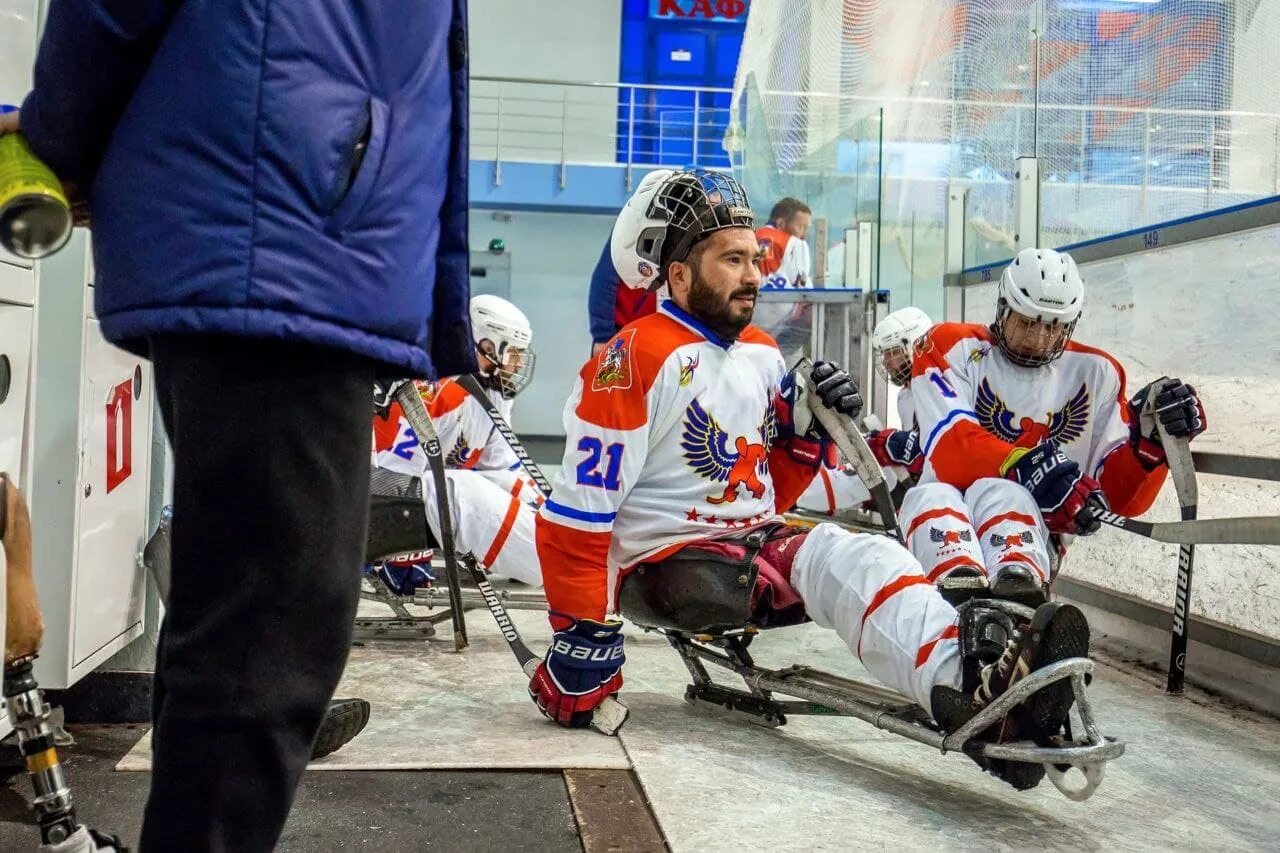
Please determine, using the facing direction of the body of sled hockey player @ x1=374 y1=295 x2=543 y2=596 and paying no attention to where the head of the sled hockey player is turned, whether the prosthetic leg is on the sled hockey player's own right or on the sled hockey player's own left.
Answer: on the sled hockey player's own right

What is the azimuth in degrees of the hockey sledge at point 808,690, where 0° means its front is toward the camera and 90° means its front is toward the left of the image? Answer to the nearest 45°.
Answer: approximately 315°

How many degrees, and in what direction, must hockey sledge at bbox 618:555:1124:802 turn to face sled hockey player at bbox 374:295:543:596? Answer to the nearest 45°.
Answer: approximately 180°

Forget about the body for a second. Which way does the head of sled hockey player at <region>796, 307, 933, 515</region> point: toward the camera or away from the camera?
toward the camera

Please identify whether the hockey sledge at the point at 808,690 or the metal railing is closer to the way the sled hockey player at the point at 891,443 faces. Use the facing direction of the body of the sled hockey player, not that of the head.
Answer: the hockey sledge

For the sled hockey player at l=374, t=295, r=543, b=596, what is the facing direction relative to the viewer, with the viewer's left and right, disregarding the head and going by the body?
facing the viewer and to the right of the viewer

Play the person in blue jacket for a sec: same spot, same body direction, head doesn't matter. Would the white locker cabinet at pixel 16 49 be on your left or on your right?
on your left

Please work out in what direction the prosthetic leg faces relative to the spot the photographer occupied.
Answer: facing to the right of the viewer

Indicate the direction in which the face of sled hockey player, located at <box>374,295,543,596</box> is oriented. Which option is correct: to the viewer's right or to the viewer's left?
to the viewer's right

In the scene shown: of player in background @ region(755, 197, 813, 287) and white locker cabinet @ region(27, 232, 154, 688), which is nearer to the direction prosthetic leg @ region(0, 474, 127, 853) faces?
the player in background

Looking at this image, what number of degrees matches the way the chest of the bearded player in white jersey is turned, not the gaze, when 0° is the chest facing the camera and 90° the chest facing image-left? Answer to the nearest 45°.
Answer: approximately 315°

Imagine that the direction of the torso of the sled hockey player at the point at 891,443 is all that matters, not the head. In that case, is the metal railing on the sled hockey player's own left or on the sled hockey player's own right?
on the sled hockey player's own right

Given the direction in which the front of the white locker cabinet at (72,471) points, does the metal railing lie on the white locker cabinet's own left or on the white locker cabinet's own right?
on the white locker cabinet's own left
